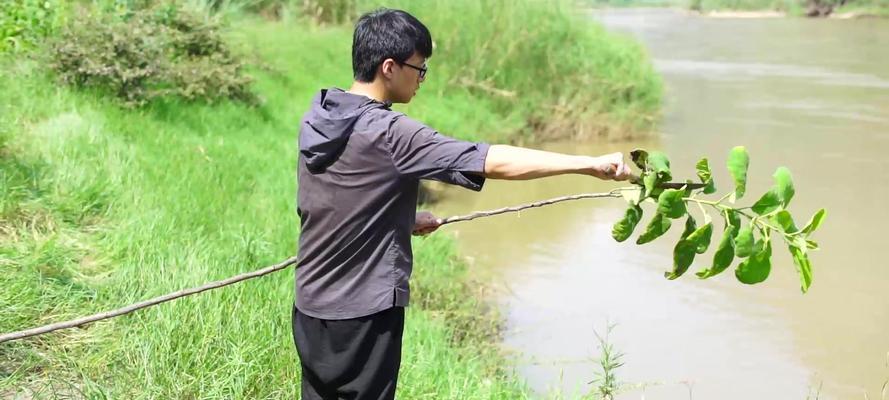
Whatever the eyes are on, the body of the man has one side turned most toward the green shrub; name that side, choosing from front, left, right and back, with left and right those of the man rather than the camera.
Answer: left

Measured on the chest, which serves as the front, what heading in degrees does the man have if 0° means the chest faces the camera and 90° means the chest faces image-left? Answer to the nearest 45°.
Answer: approximately 225°
